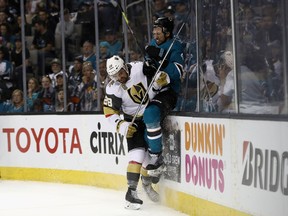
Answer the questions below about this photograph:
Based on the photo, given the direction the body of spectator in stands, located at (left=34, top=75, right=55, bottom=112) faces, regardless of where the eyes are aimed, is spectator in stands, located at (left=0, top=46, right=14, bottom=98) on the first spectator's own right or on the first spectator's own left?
on the first spectator's own right

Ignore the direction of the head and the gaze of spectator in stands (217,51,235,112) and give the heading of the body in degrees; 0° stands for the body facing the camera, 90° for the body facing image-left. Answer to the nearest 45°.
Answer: approximately 45°

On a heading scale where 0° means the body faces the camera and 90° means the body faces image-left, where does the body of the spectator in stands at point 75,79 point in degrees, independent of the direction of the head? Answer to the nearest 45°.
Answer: approximately 315°

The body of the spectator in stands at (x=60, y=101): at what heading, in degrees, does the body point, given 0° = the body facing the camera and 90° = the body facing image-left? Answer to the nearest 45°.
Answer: approximately 315°
